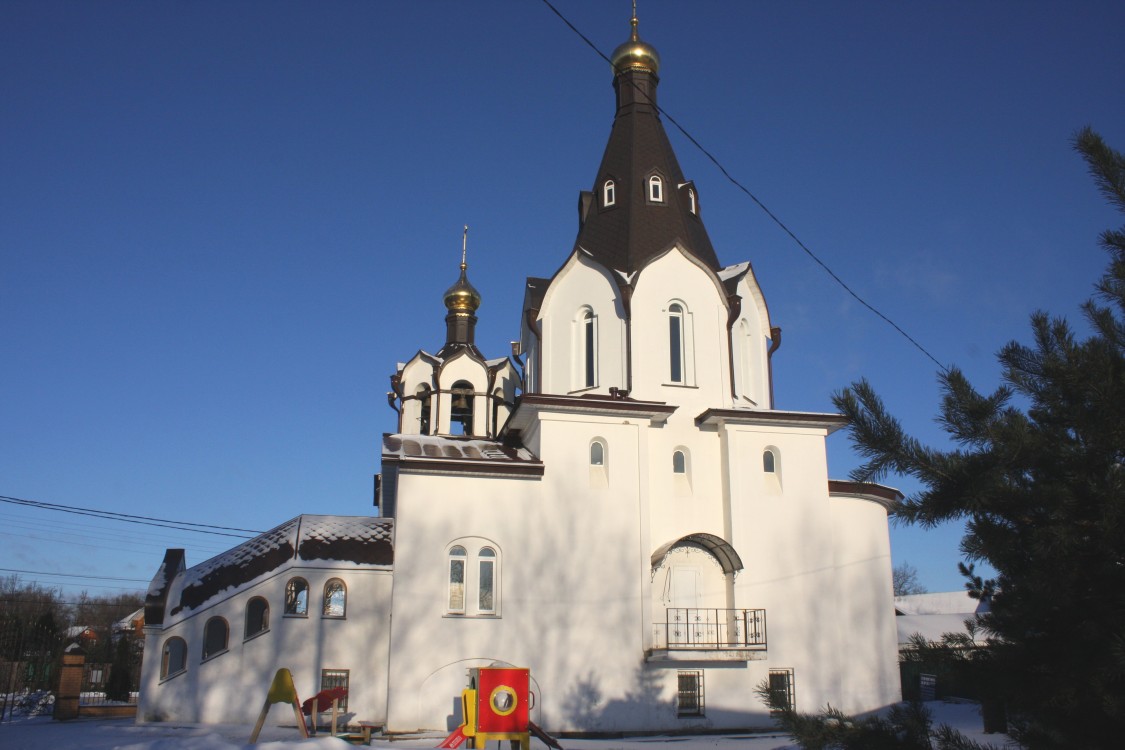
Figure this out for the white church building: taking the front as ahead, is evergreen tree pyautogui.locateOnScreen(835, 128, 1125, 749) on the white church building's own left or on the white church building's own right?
on the white church building's own left

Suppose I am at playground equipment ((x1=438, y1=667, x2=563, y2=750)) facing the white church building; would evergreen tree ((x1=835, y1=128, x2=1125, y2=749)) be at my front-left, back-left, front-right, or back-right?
back-right

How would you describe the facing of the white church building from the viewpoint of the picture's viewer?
facing to the left of the viewer

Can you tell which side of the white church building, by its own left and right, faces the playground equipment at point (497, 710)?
left
